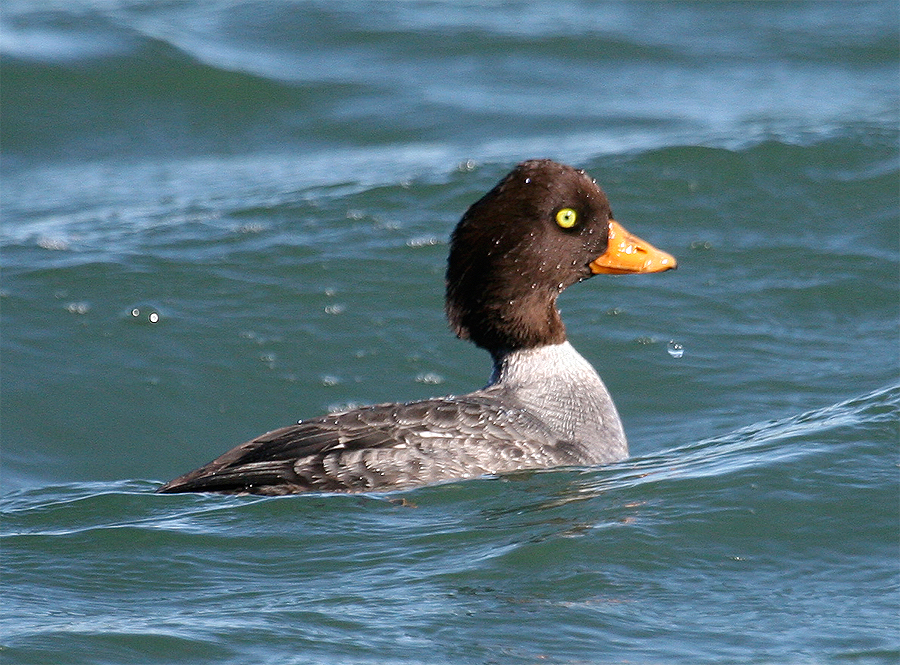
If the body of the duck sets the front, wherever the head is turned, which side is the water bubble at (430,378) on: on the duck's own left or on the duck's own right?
on the duck's own left

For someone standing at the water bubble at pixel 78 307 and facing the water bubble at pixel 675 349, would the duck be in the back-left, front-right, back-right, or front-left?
front-right

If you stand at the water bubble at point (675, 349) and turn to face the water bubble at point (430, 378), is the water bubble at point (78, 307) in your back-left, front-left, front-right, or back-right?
front-right

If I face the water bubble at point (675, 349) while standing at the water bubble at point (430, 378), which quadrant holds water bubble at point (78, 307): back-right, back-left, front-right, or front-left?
back-left

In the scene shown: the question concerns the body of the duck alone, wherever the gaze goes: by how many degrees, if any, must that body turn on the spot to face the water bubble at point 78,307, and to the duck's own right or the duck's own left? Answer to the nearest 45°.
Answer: approximately 135° to the duck's own left

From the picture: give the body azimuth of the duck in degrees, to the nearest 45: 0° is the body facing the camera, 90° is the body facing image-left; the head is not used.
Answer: approximately 270°
